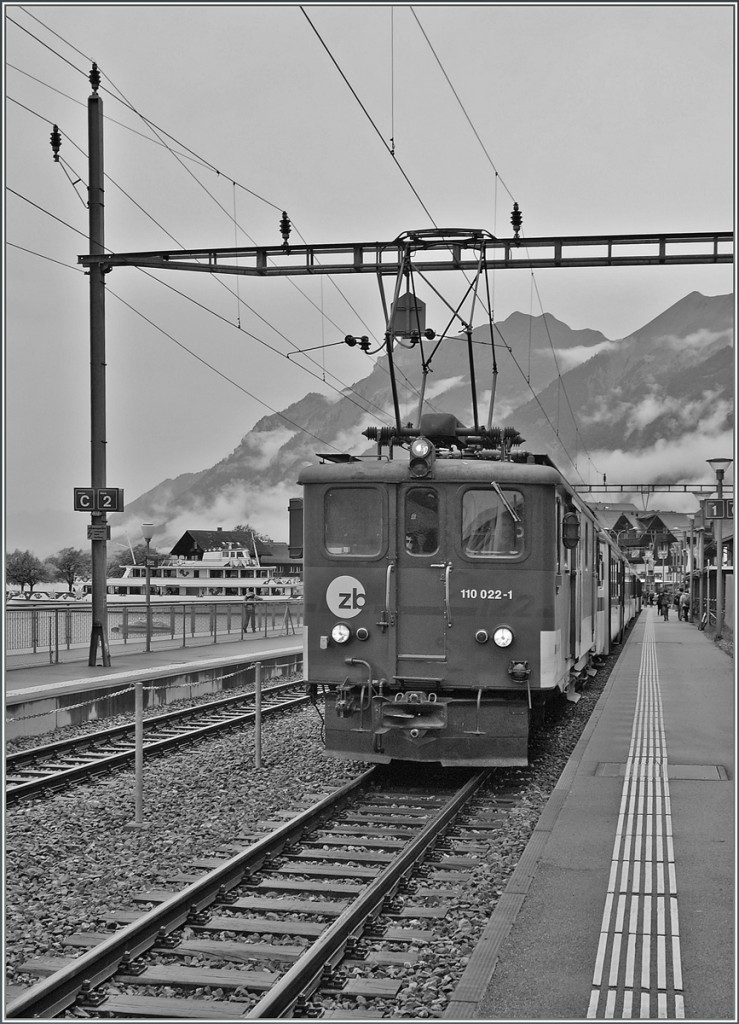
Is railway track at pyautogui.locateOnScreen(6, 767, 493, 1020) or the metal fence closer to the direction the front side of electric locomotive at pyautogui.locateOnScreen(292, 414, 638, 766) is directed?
the railway track

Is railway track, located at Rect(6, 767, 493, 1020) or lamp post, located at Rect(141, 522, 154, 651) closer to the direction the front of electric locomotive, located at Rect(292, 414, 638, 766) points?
the railway track

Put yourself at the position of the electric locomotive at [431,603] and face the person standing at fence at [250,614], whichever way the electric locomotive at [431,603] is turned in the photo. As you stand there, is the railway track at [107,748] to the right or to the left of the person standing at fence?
left

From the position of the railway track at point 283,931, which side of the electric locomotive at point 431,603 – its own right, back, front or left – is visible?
front

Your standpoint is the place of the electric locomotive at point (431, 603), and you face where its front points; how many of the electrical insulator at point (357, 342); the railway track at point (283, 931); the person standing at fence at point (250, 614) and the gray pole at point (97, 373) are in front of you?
1

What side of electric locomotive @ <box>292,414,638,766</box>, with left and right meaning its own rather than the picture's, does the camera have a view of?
front

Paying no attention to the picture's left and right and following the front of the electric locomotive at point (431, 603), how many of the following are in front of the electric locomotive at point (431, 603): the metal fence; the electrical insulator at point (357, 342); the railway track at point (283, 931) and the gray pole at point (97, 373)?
1

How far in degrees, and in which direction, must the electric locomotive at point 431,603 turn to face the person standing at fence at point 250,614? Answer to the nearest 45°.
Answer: approximately 180°
